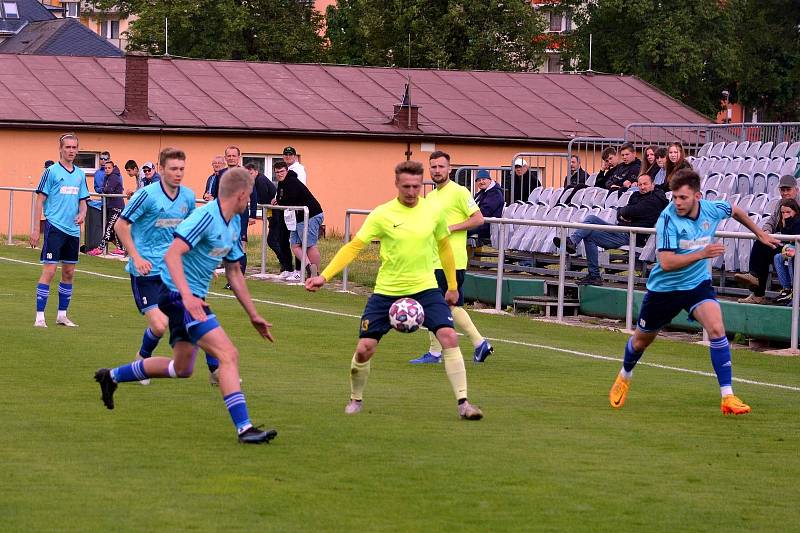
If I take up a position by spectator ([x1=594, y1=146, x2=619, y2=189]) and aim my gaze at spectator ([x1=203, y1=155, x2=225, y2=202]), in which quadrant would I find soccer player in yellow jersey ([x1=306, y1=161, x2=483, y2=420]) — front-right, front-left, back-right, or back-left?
front-left

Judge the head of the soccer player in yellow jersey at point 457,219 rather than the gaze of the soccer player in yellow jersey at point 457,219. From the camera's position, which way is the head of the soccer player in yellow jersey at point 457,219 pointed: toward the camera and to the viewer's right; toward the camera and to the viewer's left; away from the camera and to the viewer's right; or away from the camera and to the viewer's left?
toward the camera and to the viewer's left

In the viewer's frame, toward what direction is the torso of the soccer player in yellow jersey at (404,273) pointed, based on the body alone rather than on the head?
toward the camera

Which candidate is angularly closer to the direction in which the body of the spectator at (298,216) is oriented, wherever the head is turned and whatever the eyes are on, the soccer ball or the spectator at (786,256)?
the soccer ball

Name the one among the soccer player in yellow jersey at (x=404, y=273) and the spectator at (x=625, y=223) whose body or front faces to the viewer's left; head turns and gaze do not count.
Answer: the spectator

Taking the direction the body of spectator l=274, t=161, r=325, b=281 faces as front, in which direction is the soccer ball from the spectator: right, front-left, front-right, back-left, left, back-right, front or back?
front-left

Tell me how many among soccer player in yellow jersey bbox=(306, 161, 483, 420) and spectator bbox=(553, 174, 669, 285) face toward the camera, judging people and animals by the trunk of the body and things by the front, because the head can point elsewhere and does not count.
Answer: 1

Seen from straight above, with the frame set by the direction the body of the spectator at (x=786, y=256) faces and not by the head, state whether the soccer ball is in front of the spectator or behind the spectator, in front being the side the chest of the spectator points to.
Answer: in front

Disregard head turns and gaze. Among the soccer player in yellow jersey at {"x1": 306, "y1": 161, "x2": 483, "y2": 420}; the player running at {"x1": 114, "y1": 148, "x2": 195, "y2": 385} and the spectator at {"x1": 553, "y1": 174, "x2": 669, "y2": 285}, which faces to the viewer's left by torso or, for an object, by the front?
the spectator

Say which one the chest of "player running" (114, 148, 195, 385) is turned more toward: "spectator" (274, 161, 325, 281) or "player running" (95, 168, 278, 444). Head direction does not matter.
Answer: the player running

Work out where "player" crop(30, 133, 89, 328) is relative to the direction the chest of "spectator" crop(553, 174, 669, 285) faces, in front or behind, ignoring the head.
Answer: in front

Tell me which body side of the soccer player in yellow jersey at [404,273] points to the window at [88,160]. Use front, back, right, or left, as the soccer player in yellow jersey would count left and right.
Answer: back

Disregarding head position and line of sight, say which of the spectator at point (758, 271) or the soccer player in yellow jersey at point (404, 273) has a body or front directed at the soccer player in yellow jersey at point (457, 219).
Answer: the spectator
